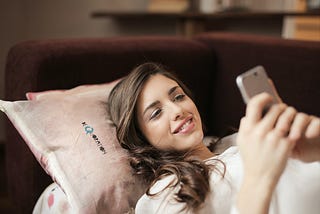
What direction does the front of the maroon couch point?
toward the camera

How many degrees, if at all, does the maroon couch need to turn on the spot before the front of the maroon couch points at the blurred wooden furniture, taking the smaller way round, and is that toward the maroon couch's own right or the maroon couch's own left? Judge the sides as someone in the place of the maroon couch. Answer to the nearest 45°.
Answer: approximately 180°
